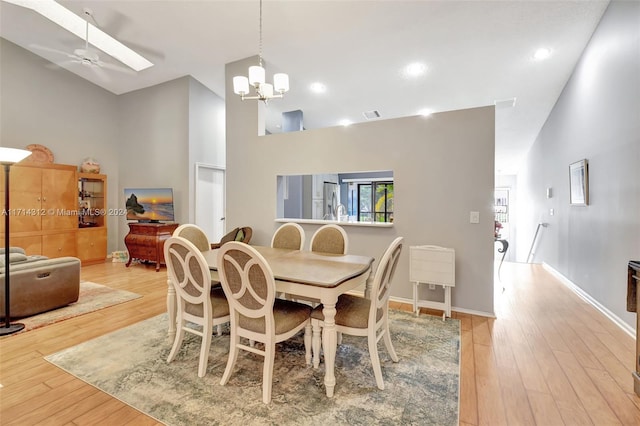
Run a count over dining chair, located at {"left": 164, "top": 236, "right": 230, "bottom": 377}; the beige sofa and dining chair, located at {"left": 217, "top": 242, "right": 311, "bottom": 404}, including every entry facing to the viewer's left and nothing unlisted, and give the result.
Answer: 0

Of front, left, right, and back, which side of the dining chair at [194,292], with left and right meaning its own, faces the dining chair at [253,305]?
right

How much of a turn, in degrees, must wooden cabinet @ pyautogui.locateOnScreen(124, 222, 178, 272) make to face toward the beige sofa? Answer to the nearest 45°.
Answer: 0° — it already faces it

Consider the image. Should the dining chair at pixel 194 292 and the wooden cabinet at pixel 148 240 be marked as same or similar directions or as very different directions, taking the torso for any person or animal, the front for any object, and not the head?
very different directions

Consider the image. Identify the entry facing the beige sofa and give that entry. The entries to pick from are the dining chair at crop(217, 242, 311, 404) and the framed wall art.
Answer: the framed wall art

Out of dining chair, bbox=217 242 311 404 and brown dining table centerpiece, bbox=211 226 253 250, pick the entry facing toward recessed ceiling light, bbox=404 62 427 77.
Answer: dining chair, bbox=217 242 311 404

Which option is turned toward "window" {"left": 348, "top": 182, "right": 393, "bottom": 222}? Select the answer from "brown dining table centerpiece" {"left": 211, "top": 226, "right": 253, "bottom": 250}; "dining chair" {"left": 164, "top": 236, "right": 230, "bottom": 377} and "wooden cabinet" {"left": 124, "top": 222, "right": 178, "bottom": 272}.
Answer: "dining chair" {"left": 164, "top": 236, "right": 230, "bottom": 377}

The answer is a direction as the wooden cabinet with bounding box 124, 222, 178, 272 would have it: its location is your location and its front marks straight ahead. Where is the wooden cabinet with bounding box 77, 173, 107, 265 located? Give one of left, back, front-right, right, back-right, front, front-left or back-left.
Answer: right

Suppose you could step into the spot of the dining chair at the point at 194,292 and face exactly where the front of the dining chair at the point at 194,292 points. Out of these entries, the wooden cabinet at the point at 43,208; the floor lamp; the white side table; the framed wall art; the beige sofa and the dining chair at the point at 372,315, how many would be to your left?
3

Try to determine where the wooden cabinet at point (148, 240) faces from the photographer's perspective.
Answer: facing the viewer and to the left of the viewer

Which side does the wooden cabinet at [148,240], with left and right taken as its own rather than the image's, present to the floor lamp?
front

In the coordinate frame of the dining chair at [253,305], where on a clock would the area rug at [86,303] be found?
The area rug is roughly at 9 o'clock from the dining chair.

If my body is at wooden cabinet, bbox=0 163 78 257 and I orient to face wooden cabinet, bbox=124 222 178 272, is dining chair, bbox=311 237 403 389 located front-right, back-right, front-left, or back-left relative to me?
front-right
